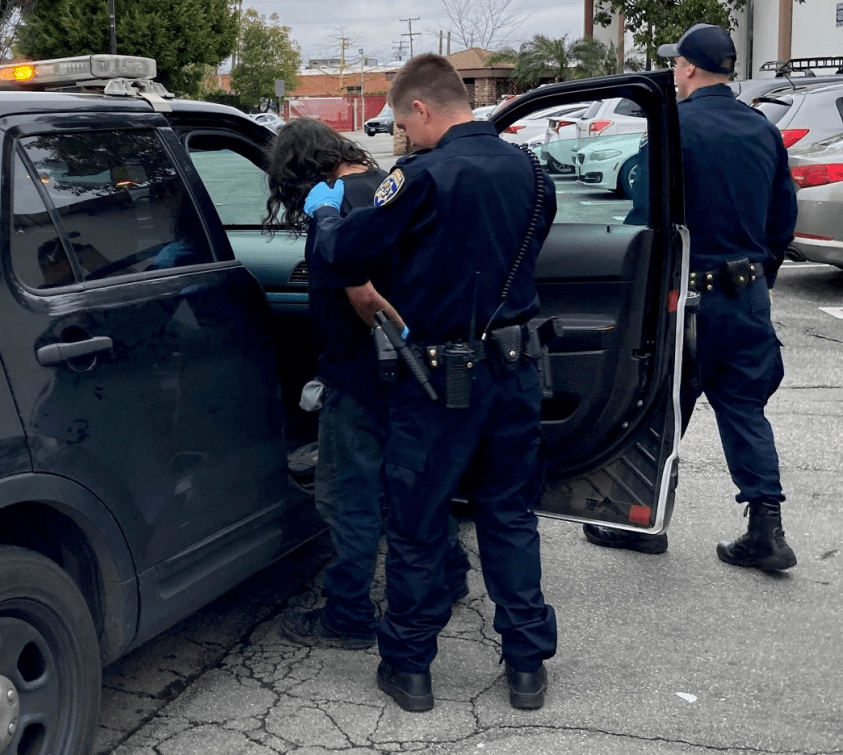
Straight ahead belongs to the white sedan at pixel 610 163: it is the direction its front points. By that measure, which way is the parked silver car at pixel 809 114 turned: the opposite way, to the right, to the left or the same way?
the opposite way

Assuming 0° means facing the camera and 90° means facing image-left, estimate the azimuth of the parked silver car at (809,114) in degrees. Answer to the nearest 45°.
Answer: approximately 225°

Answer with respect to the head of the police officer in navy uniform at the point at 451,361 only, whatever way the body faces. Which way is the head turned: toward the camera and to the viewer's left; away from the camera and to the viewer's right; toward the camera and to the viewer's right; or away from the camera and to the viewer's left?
away from the camera and to the viewer's left

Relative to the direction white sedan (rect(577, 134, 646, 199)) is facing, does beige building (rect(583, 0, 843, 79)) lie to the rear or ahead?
to the rear

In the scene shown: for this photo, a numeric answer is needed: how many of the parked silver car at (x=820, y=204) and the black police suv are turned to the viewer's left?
0

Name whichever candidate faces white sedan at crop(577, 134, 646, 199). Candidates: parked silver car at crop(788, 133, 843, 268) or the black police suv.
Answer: the black police suv

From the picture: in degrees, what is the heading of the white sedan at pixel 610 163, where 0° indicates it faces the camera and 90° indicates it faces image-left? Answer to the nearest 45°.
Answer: approximately 45°

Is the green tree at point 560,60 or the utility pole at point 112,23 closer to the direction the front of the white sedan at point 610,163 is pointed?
the utility pole

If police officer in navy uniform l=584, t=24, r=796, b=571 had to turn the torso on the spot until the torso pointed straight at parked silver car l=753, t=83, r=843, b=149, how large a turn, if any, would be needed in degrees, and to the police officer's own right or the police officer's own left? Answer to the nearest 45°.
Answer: approximately 45° to the police officer's own right

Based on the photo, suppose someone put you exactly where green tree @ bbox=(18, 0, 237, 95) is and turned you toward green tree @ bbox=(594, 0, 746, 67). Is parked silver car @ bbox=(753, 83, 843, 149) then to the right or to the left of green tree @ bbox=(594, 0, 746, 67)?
right

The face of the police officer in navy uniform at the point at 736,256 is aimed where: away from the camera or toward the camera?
away from the camera
